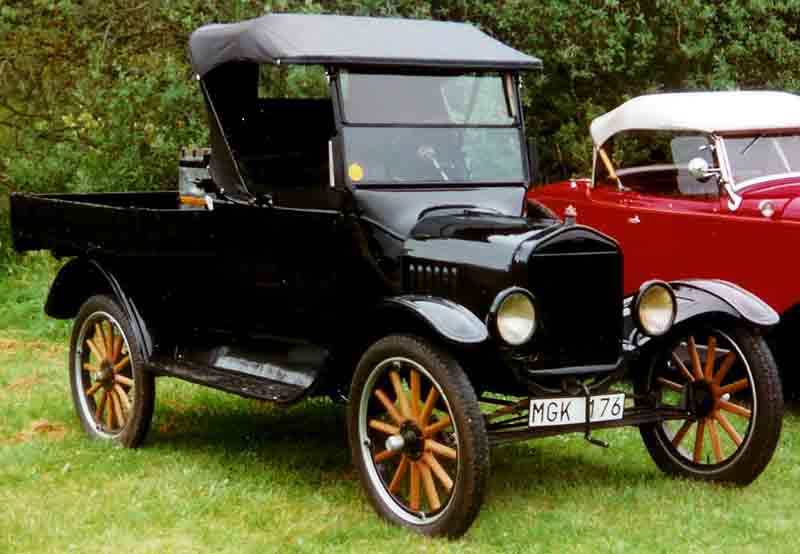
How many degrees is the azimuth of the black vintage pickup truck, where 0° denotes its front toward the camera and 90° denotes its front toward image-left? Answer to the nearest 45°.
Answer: approximately 315°

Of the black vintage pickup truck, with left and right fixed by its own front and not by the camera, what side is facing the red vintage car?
left

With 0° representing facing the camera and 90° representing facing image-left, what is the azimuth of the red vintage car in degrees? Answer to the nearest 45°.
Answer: approximately 315°

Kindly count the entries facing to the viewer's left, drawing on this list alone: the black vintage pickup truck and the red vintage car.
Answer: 0

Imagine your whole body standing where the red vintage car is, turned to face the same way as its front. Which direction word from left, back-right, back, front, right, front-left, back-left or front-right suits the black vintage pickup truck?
right
